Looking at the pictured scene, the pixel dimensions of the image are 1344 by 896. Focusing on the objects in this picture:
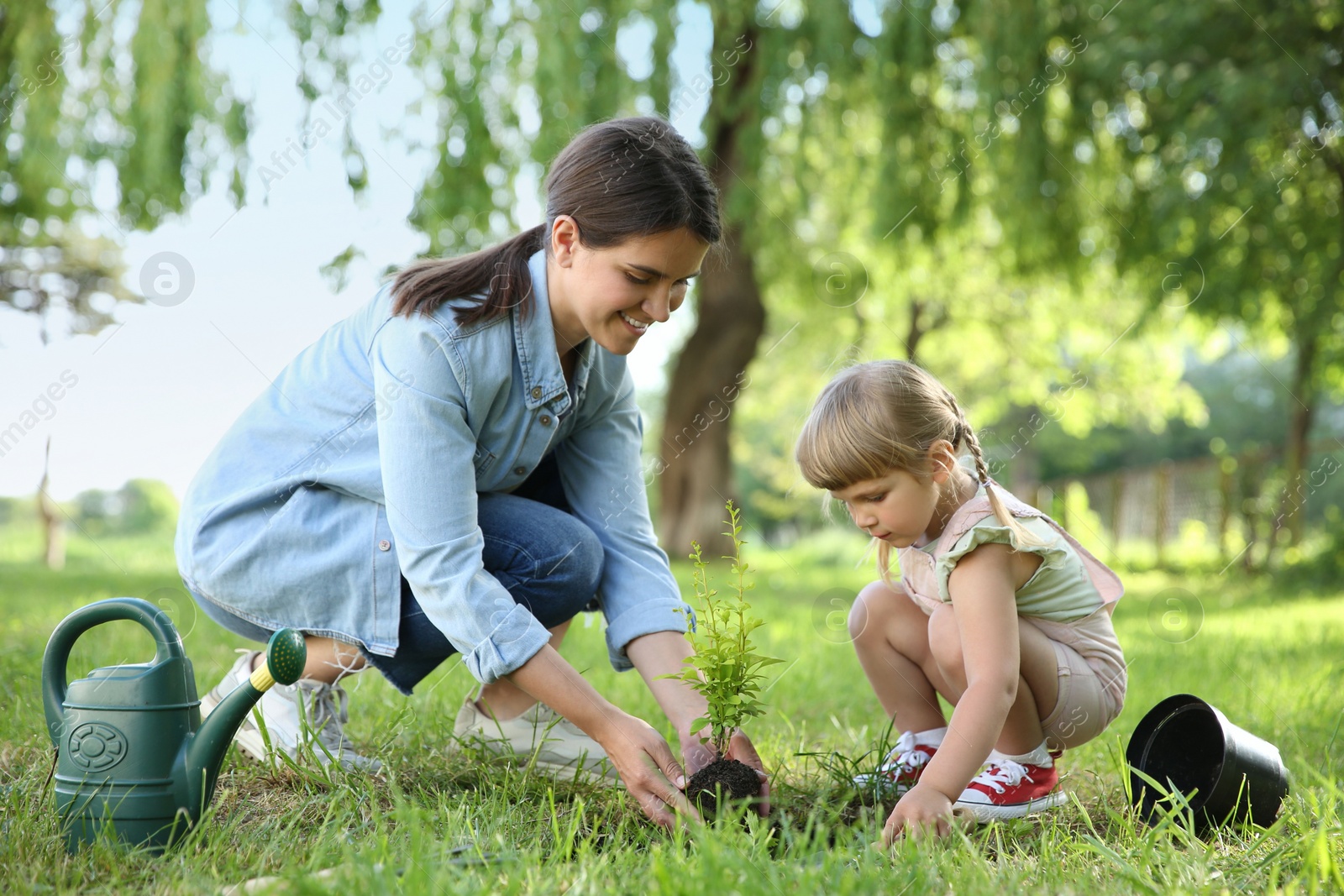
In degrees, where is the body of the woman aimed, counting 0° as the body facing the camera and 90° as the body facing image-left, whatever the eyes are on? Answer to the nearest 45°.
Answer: approximately 315°

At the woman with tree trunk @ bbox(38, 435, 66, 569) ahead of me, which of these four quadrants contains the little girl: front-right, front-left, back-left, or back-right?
back-right

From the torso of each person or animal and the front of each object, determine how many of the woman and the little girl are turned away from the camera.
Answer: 0

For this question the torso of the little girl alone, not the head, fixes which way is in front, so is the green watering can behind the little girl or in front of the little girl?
in front

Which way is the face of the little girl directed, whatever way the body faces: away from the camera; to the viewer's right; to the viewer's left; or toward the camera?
to the viewer's left

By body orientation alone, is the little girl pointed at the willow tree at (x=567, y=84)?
no

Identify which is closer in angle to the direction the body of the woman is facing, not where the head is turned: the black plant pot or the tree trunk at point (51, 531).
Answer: the black plant pot

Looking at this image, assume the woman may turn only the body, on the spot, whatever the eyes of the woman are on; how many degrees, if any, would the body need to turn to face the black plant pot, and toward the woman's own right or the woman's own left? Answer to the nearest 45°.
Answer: approximately 45° to the woman's own left

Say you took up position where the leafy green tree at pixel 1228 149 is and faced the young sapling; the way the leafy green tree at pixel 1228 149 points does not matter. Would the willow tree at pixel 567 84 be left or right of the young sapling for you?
right

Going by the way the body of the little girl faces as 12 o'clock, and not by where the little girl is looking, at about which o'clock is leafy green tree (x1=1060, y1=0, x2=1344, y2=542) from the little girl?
The leafy green tree is roughly at 5 o'clock from the little girl.

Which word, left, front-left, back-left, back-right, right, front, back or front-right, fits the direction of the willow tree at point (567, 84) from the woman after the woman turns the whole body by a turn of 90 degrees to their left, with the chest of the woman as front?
front-left

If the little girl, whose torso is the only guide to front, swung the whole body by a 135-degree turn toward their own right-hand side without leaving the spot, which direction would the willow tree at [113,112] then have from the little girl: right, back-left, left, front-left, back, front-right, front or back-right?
front-left

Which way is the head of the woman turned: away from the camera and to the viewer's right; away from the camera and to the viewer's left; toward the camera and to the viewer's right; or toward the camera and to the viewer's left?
toward the camera and to the viewer's right

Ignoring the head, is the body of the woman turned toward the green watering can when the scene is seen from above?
no

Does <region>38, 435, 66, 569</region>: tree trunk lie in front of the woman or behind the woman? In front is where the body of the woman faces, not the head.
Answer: behind

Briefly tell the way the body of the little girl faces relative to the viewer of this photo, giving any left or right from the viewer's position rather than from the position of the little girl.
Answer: facing the viewer and to the left of the viewer
